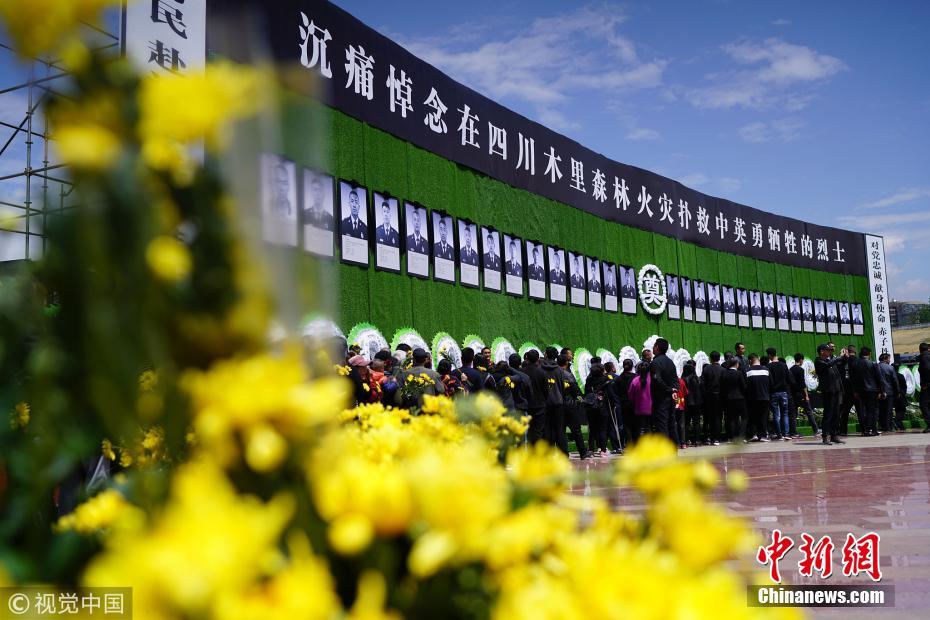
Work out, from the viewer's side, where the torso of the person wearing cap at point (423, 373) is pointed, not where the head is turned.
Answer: away from the camera

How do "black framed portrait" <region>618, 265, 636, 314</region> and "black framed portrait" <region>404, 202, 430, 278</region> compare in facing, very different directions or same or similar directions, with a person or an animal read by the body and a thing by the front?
same or similar directions

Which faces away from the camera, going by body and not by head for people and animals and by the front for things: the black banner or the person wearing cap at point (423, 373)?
the person wearing cap

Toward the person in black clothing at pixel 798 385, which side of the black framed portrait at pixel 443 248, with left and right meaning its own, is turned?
left

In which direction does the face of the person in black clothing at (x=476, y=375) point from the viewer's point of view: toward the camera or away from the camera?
away from the camera

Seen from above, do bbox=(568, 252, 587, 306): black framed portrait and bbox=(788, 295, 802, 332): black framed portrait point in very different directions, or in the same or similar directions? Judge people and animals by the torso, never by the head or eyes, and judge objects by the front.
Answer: same or similar directions

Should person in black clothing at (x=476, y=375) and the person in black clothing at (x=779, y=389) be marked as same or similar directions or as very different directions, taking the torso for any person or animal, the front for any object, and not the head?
same or similar directions

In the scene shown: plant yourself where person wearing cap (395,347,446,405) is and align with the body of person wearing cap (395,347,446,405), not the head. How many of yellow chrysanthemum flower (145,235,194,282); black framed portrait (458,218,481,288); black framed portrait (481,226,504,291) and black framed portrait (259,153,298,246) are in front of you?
2

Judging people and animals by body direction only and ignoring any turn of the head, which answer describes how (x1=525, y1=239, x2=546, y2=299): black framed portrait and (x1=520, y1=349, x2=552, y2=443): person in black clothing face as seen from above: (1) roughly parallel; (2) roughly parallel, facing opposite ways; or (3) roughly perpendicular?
roughly parallel, facing opposite ways

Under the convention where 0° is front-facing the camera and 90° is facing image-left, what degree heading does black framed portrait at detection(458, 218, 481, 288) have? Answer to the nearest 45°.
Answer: approximately 315°

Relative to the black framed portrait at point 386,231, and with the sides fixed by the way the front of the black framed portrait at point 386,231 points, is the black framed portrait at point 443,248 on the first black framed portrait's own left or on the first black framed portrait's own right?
on the first black framed portrait's own left

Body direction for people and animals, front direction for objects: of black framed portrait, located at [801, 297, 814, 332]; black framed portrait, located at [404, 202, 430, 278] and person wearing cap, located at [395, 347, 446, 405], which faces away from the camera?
the person wearing cap

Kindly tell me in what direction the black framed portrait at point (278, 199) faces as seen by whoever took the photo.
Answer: facing the viewer and to the right of the viewer

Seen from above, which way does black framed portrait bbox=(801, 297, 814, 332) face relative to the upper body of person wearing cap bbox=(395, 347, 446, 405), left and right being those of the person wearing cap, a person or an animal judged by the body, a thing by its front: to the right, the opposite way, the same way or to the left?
the opposite way

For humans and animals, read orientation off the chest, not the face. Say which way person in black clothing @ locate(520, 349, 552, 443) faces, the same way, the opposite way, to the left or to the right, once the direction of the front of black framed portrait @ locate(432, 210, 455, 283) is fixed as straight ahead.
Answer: the opposite way

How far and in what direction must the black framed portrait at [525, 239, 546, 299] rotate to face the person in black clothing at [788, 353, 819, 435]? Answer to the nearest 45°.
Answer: approximately 45° to its left

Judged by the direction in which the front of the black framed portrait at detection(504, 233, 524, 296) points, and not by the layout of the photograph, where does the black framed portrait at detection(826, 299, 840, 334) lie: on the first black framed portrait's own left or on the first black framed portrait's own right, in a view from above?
on the first black framed portrait's own left
